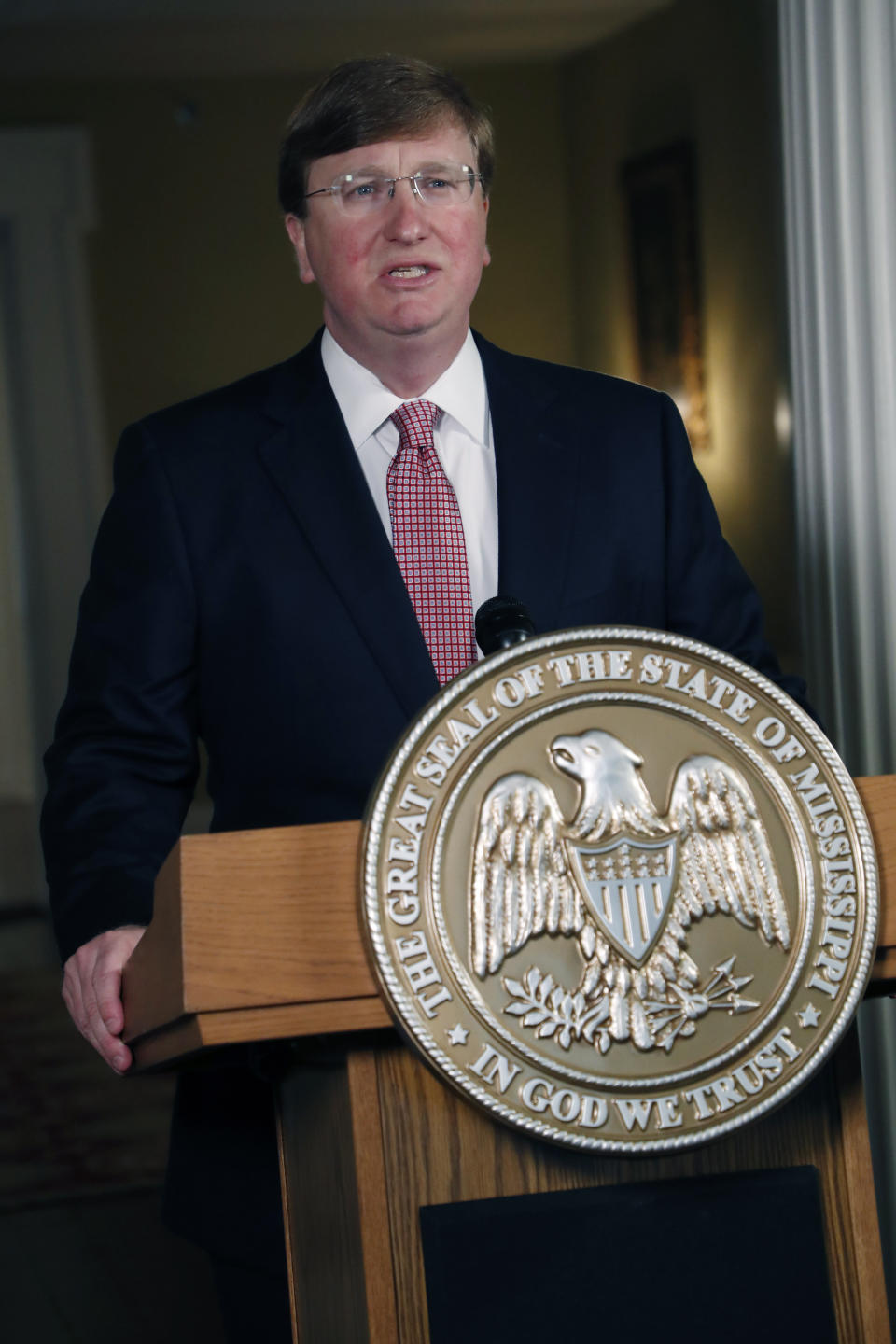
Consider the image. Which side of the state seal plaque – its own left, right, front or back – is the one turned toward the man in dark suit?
back

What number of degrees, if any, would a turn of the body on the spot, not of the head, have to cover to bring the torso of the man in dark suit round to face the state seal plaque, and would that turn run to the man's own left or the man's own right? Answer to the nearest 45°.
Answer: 0° — they already face it

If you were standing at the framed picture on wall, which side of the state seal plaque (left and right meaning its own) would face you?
back

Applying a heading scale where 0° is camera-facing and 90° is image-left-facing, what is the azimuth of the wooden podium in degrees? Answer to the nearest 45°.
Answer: approximately 0°

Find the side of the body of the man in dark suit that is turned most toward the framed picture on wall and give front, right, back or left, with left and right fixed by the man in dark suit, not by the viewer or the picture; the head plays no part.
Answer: back

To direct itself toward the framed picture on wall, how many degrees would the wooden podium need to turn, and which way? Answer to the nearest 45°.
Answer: approximately 180°

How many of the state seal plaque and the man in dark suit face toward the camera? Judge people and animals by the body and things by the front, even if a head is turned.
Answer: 2

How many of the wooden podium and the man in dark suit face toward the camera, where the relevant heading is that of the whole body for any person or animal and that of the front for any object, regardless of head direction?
2
